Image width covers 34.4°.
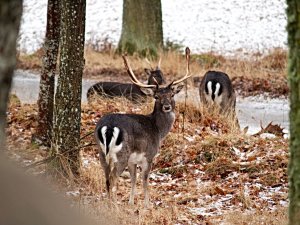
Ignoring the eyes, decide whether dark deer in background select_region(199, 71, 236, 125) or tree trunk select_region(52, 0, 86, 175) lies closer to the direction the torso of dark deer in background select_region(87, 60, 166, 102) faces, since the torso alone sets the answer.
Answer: the dark deer in background

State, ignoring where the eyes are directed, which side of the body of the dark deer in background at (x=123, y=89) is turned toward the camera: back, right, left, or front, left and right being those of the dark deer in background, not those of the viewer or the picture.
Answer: right

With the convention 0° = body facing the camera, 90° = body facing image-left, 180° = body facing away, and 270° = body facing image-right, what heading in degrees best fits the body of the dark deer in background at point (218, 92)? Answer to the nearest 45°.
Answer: approximately 180°

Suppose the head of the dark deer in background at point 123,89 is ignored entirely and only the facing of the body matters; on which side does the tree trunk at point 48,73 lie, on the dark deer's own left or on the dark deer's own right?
on the dark deer's own right

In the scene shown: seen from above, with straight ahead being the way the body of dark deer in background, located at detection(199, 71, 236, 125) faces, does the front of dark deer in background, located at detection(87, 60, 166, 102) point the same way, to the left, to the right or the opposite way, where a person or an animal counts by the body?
to the right

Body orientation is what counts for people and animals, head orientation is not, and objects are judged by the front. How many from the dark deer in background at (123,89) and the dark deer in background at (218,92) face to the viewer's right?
1

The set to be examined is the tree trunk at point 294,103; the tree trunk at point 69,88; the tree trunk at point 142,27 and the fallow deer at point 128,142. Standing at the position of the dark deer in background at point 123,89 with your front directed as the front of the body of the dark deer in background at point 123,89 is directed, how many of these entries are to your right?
3

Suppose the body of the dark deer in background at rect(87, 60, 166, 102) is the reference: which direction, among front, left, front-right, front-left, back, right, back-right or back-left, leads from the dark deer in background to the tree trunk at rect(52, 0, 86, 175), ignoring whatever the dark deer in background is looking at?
right

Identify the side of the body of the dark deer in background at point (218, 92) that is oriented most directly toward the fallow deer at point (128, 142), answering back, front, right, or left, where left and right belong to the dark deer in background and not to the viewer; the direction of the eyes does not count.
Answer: back
